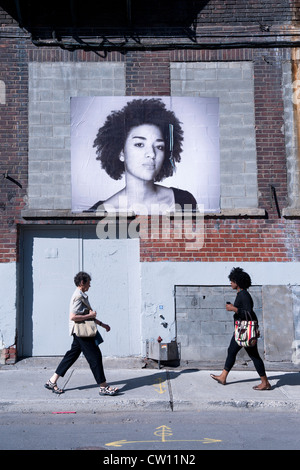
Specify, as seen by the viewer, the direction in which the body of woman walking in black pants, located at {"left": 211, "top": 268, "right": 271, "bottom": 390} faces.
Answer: to the viewer's left

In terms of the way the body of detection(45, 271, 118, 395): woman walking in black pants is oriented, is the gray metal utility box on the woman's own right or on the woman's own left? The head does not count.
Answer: on the woman's own left

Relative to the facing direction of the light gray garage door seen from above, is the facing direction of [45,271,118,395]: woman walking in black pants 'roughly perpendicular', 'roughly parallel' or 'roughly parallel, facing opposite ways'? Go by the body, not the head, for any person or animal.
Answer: roughly perpendicular

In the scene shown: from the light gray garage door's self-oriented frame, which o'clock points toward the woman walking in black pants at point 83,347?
The woman walking in black pants is roughly at 12 o'clock from the light gray garage door.

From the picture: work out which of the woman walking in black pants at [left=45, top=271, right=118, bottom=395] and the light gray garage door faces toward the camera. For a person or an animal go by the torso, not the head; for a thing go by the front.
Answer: the light gray garage door

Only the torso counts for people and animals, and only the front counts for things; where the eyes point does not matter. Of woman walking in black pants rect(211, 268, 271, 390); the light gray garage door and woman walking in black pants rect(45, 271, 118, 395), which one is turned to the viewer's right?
woman walking in black pants rect(45, 271, 118, 395)

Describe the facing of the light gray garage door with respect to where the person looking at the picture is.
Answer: facing the viewer

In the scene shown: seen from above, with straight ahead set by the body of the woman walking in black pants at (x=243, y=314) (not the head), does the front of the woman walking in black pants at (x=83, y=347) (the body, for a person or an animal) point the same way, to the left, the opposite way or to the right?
the opposite way

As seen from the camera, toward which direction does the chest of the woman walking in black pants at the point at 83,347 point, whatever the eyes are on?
to the viewer's right

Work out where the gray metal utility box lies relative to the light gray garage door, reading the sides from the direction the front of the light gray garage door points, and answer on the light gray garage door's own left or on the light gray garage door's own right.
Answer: on the light gray garage door's own left

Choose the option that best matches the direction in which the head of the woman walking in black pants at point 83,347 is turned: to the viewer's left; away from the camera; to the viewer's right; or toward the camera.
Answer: to the viewer's right

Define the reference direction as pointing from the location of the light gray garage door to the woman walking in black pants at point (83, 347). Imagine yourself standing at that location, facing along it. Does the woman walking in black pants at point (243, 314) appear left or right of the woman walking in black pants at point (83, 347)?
left

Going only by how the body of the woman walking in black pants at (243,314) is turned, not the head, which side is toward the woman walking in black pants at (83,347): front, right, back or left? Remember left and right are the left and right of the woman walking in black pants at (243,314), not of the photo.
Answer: front

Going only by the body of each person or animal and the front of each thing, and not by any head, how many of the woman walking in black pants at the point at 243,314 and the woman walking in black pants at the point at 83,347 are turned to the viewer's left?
1

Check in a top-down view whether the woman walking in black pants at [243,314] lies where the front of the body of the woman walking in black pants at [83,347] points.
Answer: yes

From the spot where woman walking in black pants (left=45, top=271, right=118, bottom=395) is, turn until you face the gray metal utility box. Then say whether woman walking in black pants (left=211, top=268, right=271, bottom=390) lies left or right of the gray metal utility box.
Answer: right
